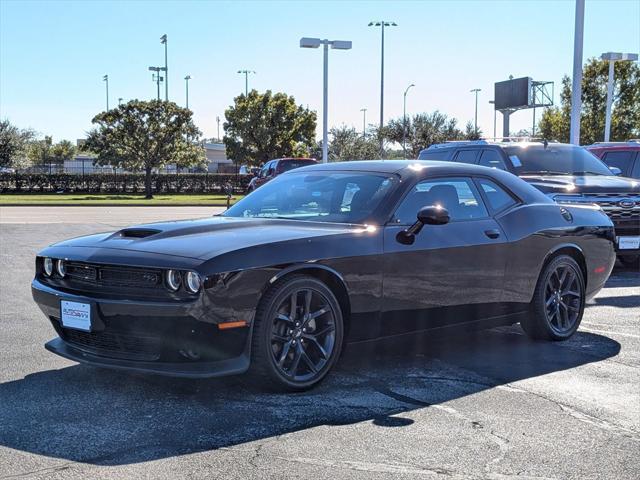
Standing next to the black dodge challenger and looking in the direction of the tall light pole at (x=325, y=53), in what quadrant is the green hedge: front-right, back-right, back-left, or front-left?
front-left

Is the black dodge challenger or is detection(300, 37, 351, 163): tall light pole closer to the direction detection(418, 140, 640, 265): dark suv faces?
the black dodge challenger

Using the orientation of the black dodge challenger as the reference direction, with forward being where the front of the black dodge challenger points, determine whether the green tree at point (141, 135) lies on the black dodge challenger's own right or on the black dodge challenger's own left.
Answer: on the black dodge challenger's own right

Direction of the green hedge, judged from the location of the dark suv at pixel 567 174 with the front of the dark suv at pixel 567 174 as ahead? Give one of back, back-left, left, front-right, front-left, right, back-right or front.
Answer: back

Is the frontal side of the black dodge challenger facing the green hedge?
no

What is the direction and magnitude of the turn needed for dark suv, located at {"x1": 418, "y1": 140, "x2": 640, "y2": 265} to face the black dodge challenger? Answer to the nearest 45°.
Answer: approximately 45° to its right

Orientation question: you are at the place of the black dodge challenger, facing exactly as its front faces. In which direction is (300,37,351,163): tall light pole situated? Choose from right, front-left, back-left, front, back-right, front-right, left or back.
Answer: back-right

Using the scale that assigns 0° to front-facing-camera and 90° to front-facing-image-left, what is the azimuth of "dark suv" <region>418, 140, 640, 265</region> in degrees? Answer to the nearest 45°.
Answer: approximately 315°

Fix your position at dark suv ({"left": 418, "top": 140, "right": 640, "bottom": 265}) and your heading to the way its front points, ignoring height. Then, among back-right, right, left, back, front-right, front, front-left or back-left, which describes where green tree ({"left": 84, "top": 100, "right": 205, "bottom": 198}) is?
back

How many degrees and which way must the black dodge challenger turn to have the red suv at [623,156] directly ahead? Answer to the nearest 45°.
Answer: approximately 180°

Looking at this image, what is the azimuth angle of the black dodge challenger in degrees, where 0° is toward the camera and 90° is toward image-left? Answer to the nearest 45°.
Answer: approximately 45°

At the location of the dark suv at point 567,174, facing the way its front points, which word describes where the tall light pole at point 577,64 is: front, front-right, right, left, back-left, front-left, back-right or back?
back-left

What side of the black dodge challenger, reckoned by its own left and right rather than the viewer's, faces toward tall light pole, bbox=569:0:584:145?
back

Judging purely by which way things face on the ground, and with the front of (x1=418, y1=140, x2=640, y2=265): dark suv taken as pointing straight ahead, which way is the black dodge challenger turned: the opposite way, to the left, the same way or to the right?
to the right

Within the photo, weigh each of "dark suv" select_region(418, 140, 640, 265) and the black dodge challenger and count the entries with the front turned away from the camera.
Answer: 0
